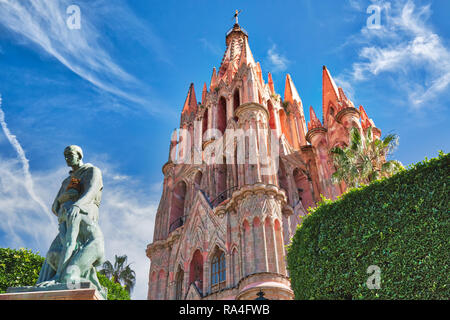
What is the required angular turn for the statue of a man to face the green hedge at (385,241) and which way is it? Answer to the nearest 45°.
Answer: approximately 135° to its left

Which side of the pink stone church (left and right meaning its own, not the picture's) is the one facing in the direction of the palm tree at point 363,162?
left

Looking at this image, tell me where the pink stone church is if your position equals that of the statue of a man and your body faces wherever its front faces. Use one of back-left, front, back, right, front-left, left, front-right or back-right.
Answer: back

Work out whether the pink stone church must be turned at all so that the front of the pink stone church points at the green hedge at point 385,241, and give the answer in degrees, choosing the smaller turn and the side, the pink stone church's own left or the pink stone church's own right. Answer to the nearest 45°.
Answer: approximately 45° to the pink stone church's own left

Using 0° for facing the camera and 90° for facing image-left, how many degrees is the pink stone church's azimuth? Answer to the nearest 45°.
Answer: approximately 45°

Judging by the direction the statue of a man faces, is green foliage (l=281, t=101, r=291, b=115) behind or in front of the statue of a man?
behind

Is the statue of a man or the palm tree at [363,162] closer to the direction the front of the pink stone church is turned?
the statue of a man
